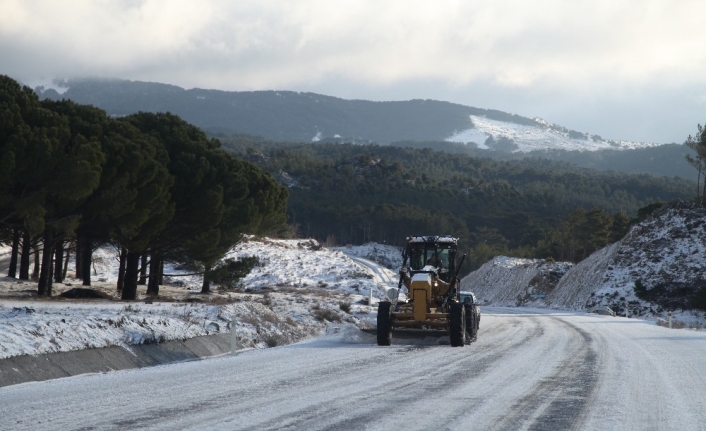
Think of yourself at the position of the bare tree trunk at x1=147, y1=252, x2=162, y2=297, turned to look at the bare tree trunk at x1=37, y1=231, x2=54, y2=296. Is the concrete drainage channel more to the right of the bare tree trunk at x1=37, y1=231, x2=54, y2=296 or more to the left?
left

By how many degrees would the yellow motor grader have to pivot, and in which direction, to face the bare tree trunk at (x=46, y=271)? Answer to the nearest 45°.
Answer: approximately 135° to its right

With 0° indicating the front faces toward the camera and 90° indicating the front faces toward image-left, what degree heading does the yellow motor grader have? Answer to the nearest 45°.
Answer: approximately 0°

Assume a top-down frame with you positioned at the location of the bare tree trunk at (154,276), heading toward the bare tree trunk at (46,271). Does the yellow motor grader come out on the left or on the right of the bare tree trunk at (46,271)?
left

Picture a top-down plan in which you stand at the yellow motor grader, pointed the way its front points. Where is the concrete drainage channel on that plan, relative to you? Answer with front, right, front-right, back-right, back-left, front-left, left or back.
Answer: front-right

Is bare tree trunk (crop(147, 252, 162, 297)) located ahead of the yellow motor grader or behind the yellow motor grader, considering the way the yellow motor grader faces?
behind

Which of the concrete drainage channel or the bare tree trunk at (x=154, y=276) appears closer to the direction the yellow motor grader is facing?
the concrete drainage channel
